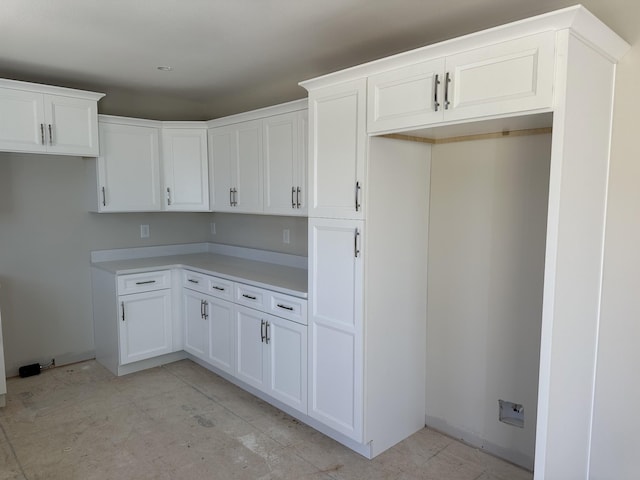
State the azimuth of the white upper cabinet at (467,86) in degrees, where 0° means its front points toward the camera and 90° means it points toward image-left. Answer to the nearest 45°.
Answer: approximately 45°

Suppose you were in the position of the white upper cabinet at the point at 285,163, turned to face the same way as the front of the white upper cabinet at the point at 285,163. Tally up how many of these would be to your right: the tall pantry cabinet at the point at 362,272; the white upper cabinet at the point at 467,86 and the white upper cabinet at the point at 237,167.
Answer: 1

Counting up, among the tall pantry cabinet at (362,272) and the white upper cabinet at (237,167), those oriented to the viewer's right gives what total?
0

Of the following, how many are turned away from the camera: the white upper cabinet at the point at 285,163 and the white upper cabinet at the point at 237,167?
0

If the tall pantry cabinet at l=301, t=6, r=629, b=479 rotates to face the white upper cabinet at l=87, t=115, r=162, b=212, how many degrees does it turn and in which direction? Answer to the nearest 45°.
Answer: approximately 45° to its right

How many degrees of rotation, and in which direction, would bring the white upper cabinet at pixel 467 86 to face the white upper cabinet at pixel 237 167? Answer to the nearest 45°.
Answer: approximately 90° to its right

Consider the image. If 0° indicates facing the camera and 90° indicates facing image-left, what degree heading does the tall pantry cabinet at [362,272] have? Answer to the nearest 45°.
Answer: approximately 45°

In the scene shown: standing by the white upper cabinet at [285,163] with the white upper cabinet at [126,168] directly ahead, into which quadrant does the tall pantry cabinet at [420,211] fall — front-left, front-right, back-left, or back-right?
back-left
